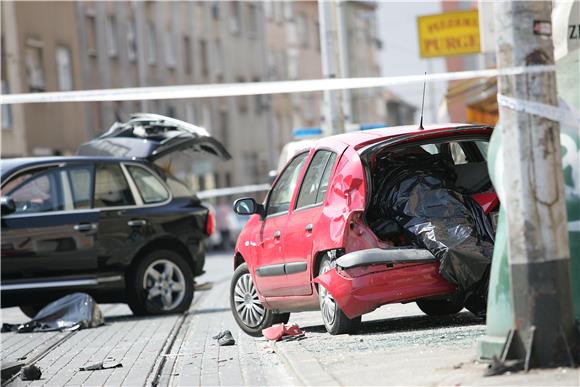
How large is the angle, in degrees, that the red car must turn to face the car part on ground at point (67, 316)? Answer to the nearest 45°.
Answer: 0° — it already faces it

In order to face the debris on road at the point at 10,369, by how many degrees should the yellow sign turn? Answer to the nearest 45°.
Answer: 0° — it already faces it

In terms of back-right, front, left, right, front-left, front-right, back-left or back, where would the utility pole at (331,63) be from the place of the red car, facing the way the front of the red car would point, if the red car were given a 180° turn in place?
back-left

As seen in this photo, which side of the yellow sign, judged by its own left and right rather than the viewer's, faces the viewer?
front

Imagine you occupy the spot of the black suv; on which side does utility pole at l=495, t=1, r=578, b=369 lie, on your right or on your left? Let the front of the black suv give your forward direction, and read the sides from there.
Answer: on your left

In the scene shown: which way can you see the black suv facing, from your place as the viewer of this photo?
facing to the left of the viewer

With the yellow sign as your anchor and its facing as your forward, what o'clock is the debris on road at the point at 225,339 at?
The debris on road is roughly at 12 o'clock from the yellow sign.

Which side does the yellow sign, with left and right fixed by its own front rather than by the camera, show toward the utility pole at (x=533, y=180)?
front

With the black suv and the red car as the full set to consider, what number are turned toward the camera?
0

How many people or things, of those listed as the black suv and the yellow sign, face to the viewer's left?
1

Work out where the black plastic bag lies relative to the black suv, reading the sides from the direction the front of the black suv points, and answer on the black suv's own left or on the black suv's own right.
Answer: on the black suv's own left

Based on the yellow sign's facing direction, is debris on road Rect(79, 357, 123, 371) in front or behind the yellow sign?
in front

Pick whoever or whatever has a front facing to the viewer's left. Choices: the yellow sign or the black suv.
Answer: the black suv

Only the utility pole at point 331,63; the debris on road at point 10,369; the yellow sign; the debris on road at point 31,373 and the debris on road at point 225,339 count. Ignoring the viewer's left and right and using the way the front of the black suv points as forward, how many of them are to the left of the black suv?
3

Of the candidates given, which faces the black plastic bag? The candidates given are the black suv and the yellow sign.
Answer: the yellow sign

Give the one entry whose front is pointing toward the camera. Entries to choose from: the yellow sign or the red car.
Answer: the yellow sign

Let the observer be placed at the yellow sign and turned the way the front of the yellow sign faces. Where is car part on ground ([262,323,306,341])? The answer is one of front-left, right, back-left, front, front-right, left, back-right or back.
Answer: front
